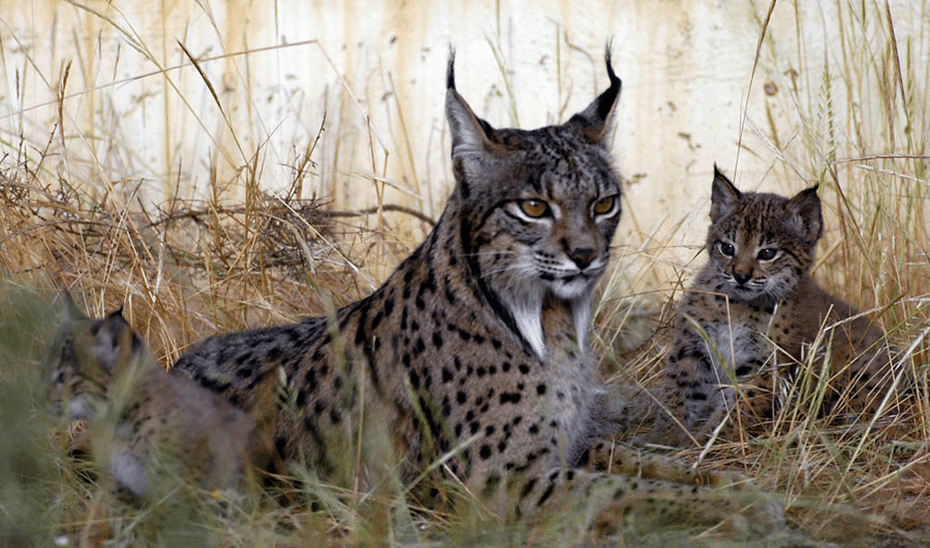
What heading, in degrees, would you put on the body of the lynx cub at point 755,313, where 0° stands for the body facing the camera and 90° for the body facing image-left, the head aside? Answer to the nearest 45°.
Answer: approximately 45°

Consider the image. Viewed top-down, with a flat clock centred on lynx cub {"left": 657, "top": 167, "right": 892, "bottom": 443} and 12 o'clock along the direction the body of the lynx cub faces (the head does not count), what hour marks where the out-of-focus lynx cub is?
The out-of-focus lynx cub is roughly at 12 o'clock from the lynx cub.
